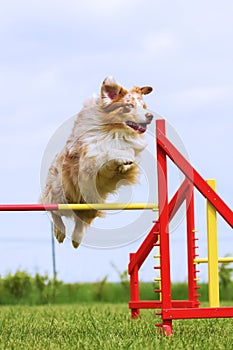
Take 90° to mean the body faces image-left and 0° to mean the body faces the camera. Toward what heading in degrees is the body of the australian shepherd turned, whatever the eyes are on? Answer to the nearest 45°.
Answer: approximately 315°
